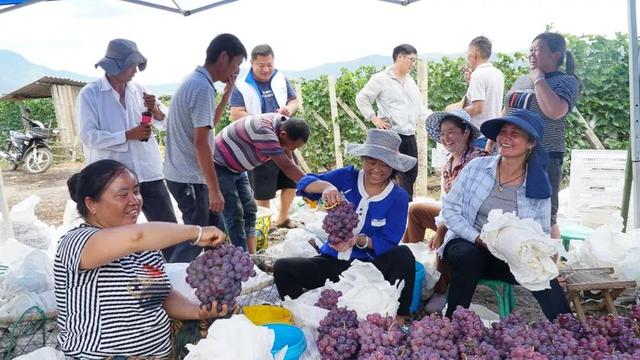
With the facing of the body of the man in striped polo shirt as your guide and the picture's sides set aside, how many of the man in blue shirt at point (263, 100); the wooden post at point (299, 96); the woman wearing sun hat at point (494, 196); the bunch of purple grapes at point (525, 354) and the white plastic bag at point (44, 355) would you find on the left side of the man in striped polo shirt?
2

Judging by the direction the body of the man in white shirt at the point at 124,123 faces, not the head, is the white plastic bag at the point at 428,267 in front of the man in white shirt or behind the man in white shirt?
in front

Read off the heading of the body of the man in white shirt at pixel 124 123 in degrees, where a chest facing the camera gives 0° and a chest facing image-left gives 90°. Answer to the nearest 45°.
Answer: approximately 315°

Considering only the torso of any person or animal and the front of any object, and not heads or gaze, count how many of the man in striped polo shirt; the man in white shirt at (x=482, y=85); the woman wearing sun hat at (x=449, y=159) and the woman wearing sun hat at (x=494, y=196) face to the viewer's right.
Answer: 1

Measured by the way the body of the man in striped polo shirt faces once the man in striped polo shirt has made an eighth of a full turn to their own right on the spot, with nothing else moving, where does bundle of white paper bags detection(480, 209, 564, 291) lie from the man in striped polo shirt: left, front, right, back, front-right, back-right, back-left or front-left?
front

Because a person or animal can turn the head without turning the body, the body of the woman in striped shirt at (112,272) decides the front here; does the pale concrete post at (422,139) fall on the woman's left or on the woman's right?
on the woman's left

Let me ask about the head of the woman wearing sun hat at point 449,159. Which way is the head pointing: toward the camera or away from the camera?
toward the camera

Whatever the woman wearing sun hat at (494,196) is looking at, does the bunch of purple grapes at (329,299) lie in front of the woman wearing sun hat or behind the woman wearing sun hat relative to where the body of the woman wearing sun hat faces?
in front

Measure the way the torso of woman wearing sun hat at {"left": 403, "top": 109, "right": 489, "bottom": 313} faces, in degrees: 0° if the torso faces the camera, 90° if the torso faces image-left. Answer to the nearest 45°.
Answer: approximately 45°

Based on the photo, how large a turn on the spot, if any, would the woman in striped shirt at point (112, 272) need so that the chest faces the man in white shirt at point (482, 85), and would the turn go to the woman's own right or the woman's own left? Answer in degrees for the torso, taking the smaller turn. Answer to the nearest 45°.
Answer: approximately 90° to the woman's own left

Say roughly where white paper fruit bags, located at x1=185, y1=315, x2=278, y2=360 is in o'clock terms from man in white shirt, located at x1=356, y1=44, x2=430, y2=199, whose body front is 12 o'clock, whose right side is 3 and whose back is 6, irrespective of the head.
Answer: The white paper fruit bags is roughly at 2 o'clock from the man in white shirt.

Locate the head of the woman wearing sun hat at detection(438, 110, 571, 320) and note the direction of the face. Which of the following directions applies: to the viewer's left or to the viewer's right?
to the viewer's left

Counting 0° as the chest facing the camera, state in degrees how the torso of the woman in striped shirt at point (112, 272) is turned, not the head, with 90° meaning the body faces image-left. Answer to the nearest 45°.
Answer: approximately 315°

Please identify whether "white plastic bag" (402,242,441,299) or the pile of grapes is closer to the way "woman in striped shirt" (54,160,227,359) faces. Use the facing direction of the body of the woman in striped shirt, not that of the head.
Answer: the pile of grapes
